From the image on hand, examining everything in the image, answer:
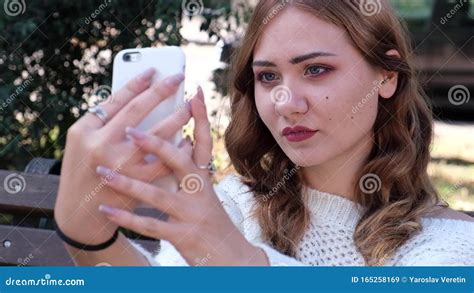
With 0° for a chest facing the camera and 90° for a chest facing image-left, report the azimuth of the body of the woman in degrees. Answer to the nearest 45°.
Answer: approximately 45°
